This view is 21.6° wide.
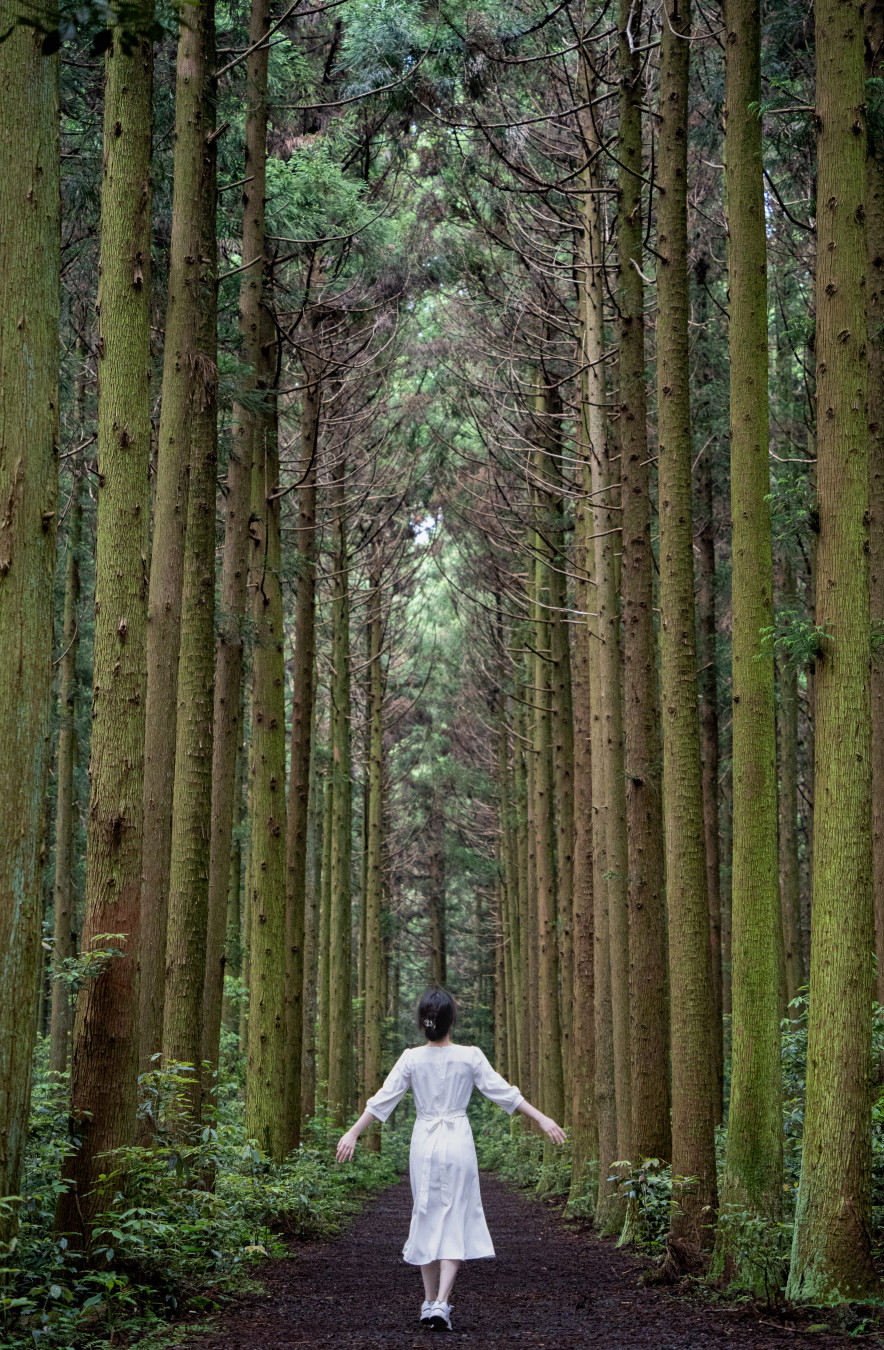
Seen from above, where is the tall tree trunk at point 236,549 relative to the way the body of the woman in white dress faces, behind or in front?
in front

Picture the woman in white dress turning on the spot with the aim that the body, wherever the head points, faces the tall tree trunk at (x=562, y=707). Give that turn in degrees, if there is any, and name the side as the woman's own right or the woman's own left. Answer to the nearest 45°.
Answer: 0° — they already face it

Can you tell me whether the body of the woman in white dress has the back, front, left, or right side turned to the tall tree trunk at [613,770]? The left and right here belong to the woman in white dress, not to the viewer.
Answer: front

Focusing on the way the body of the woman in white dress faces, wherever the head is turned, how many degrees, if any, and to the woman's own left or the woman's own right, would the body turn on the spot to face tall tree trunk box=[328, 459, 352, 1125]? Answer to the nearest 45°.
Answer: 0° — they already face it

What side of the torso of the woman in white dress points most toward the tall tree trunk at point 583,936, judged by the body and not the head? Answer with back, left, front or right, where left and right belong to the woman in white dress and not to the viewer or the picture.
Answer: front

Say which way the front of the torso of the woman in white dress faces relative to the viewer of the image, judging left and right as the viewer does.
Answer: facing away from the viewer

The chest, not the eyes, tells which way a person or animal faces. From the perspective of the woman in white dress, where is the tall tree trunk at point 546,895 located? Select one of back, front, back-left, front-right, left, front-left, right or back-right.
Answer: front

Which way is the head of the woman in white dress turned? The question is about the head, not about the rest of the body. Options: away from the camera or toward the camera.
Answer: away from the camera
